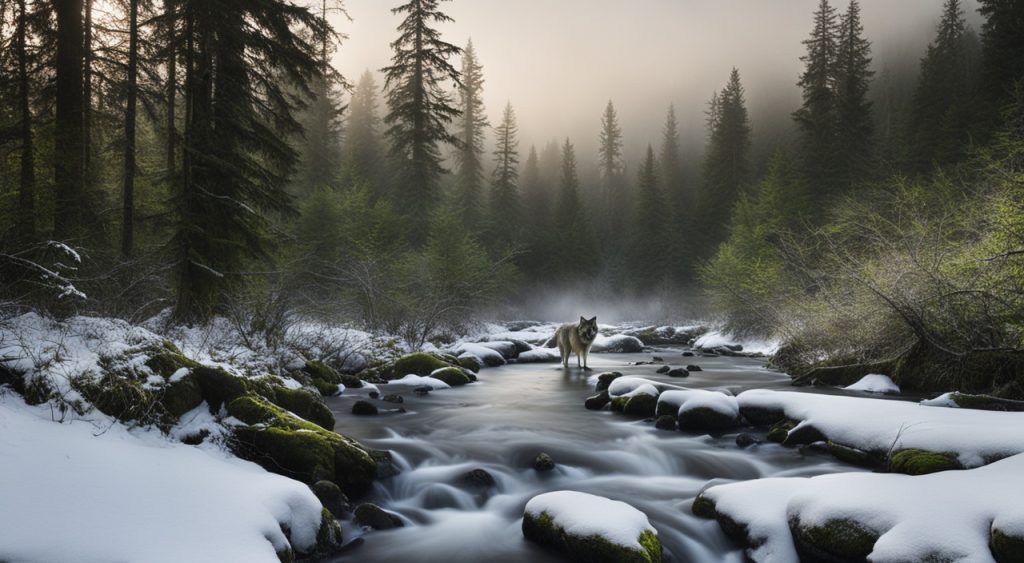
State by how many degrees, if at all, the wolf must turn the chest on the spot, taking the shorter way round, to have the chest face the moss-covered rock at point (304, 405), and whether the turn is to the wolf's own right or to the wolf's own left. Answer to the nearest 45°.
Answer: approximately 45° to the wolf's own right

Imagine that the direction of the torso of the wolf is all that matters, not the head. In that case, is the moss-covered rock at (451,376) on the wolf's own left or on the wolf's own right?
on the wolf's own right

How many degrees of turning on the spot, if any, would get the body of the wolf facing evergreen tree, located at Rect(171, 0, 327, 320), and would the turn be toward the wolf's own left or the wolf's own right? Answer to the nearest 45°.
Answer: approximately 90° to the wolf's own right

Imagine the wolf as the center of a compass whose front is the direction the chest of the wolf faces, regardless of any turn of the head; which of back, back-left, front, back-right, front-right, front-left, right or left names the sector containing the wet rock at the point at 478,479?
front-right

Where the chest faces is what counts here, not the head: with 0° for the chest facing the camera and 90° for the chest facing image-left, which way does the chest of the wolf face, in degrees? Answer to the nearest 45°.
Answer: approximately 315°

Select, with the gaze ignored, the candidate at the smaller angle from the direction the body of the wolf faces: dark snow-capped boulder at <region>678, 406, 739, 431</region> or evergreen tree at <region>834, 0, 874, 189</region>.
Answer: the dark snow-capped boulder
